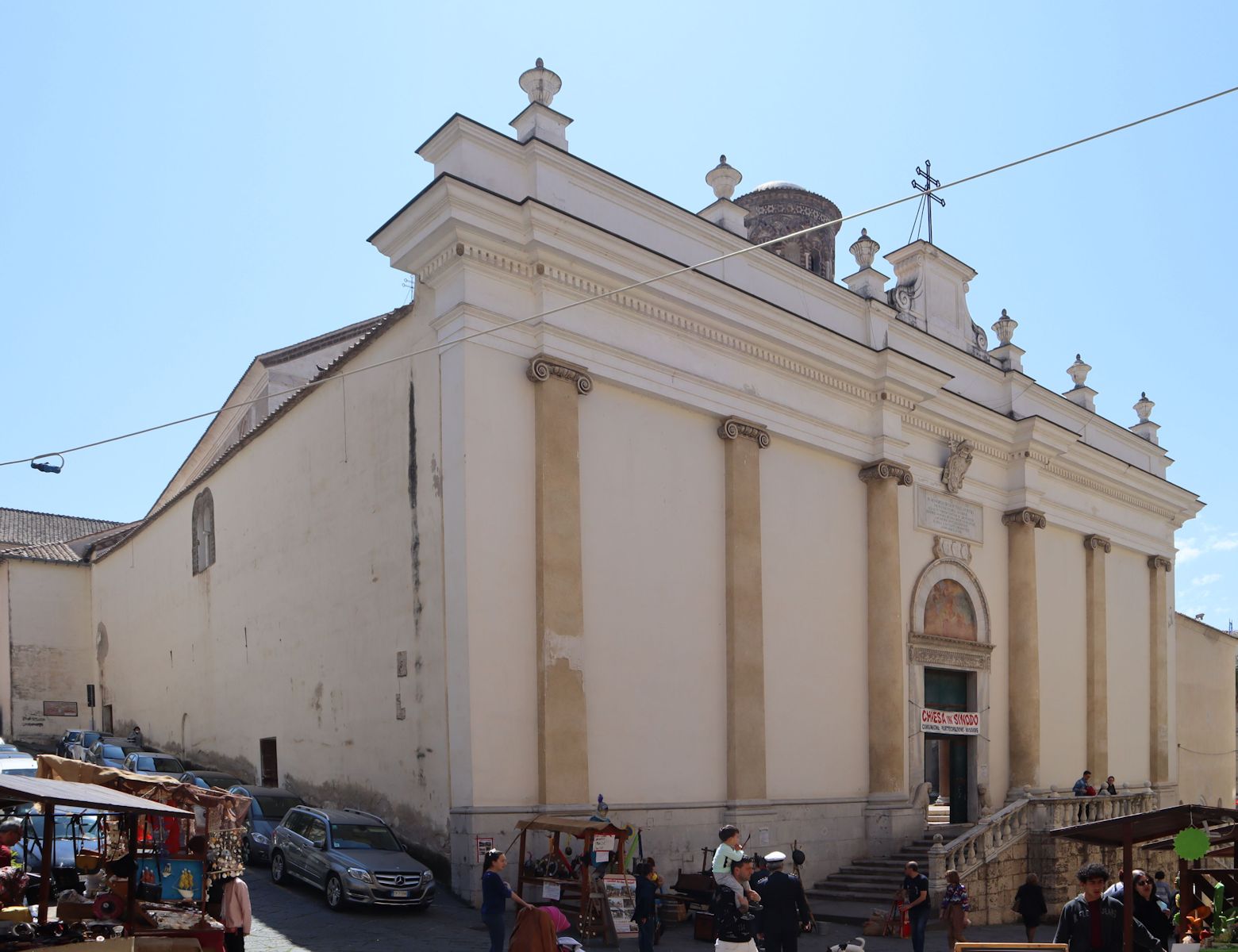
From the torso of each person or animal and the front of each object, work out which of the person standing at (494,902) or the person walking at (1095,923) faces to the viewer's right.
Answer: the person standing at (494,902)

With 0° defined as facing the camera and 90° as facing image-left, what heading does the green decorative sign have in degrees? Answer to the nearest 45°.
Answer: approximately 0°

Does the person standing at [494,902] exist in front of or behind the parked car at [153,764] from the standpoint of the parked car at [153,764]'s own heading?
in front

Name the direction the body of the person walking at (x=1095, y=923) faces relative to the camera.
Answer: toward the camera

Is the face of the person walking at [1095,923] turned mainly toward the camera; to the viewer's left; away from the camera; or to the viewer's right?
toward the camera

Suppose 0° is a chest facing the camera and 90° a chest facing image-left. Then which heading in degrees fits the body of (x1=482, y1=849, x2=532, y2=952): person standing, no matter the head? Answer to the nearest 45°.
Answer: approximately 270°

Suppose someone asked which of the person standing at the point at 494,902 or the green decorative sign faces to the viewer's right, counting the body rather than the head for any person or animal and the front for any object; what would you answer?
the person standing

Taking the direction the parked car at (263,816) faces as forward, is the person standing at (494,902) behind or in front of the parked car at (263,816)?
in front

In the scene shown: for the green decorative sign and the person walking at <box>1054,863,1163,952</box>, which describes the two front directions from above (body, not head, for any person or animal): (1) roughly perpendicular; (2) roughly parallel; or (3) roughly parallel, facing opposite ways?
roughly parallel

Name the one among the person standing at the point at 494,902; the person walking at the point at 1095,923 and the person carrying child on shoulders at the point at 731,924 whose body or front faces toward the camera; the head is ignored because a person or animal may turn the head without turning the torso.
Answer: the person walking at the point at 1095,923

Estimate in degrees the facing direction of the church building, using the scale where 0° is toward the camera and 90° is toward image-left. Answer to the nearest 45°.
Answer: approximately 315°
